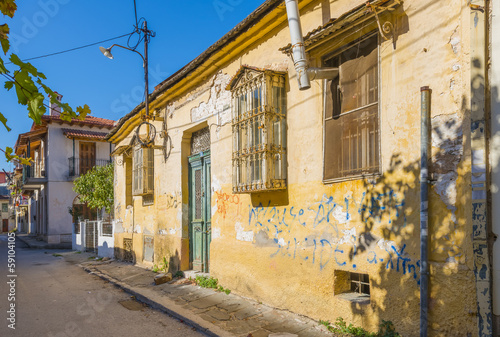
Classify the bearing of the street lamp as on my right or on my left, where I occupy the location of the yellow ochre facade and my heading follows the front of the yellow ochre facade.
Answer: on my right

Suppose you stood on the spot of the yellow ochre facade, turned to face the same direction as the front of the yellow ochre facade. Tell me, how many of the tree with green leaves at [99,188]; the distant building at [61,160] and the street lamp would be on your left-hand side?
0

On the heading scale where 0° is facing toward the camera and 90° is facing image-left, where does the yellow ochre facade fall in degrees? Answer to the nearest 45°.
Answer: approximately 45°

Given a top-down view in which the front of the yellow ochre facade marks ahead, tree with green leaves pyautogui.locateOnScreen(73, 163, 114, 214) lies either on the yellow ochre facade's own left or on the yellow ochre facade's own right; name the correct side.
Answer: on the yellow ochre facade's own right

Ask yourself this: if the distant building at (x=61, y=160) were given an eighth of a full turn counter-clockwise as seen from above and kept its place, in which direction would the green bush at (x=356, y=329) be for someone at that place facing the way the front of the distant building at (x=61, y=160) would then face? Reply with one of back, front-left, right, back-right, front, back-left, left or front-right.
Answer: front
